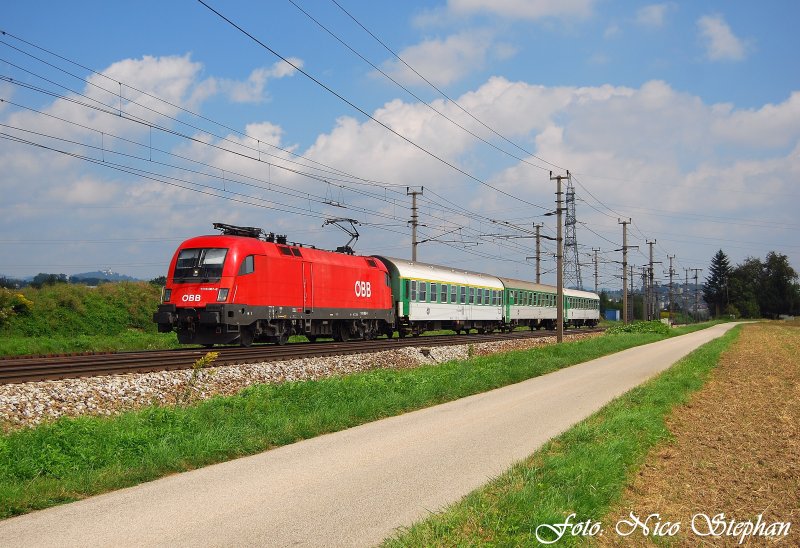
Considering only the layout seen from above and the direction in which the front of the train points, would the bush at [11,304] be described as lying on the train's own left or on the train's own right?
on the train's own right

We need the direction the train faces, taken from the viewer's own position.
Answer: facing the viewer and to the left of the viewer
